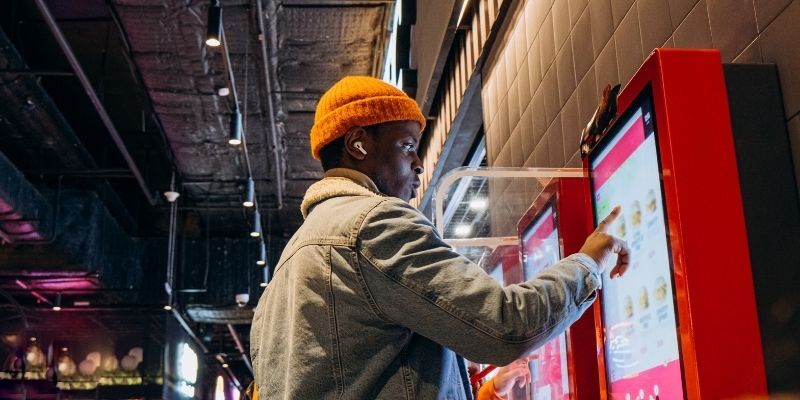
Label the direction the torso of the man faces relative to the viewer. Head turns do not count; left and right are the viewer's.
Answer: facing away from the viewer and to the right of the viewer

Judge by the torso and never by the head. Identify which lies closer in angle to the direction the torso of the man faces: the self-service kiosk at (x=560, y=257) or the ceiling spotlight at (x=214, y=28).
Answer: the self-service kiosk

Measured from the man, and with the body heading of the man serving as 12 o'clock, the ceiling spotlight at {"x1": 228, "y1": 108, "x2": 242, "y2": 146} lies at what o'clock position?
The ceiling spotlight is roughly at 10 o'clock from the man.

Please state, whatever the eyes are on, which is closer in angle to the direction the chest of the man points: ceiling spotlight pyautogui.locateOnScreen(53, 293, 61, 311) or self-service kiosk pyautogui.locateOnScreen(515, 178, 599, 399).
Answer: the self-service kiosk

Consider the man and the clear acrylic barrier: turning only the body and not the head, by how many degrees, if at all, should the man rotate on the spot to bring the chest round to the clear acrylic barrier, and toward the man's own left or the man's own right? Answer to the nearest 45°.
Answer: approximately 45° to the man's own left

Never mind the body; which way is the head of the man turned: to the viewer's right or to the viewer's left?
to the viewer's right

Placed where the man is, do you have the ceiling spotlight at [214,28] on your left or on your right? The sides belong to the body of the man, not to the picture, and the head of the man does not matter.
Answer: on your left

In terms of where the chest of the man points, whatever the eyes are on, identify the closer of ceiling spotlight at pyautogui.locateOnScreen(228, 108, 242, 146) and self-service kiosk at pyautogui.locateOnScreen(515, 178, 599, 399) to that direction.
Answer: the self-service kiosk

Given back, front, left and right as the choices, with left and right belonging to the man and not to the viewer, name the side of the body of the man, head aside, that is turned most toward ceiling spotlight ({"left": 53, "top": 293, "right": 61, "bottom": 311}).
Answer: left

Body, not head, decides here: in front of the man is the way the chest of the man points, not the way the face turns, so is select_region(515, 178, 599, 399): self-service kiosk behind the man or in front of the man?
in front
